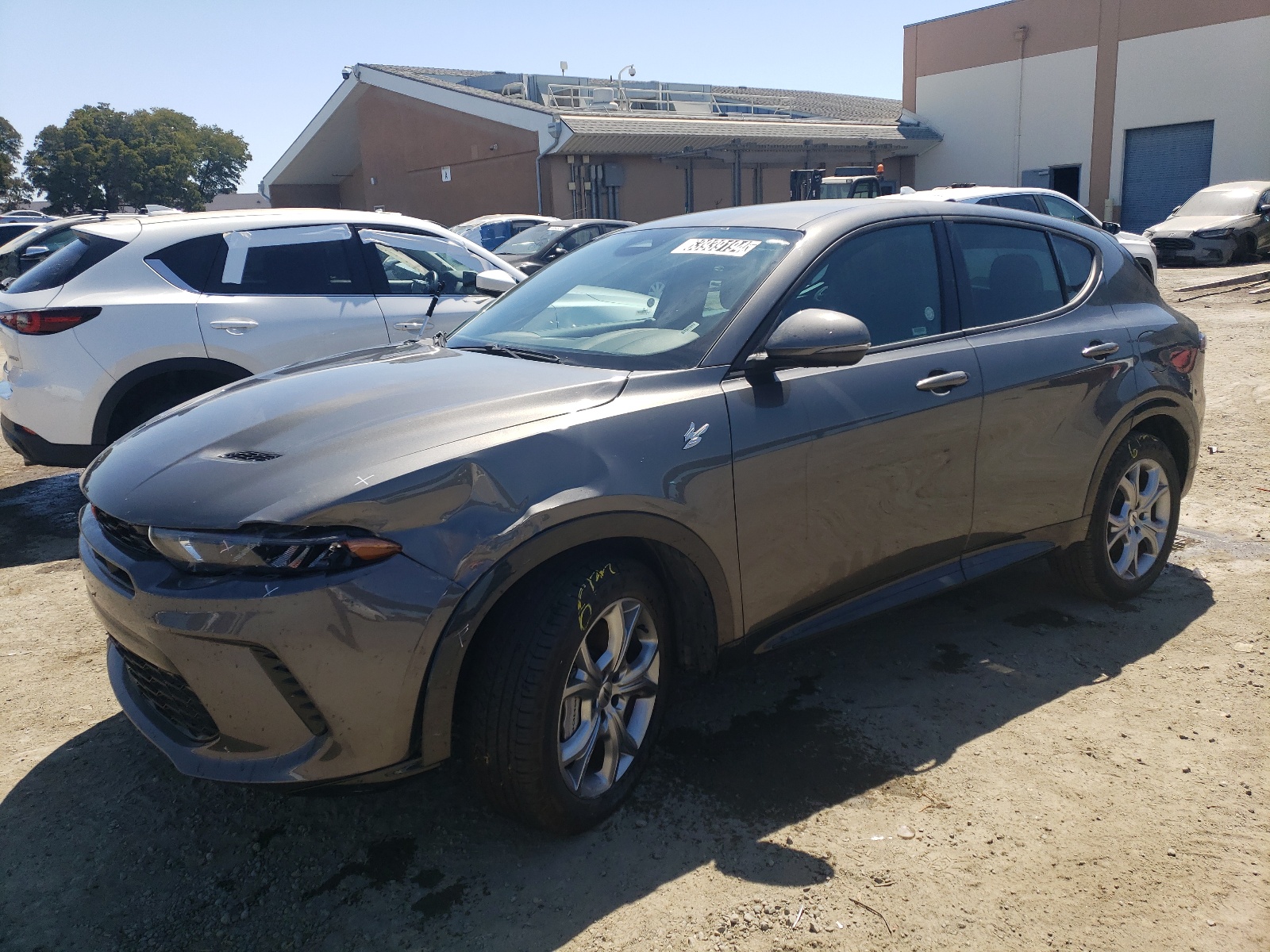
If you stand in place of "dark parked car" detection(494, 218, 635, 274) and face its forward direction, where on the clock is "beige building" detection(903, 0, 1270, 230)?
The beige building is roughly at 6 o'clock from the dark parked car.

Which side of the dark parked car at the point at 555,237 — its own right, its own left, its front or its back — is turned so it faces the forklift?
back

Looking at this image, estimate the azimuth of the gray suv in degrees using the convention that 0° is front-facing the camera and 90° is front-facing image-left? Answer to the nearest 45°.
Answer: approximately 45°

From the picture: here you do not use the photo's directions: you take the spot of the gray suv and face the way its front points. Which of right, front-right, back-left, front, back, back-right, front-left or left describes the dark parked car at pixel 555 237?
back-right

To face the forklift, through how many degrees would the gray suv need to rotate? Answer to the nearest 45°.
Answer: approximately 135° to its right

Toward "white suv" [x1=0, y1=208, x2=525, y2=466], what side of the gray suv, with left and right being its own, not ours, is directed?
right

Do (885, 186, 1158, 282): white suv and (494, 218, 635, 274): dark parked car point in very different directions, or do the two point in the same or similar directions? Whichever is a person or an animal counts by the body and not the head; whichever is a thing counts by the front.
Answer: very different directions

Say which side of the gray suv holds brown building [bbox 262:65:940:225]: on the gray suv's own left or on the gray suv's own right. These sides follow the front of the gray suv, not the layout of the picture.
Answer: on the gray suv's own right

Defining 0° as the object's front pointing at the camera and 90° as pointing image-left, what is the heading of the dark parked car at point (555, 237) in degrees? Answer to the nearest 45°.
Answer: approximately 45°

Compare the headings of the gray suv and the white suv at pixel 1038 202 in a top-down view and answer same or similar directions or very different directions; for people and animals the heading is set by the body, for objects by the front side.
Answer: very different directions

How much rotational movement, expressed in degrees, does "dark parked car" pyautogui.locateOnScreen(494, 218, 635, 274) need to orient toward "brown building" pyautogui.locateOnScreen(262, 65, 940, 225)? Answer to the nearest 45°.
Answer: approximately 135° to its right

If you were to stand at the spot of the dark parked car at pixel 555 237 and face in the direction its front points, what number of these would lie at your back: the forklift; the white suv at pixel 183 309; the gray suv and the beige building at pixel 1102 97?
2

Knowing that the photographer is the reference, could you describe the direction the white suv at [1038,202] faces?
facing away from the viewer and to the right of the viewer
